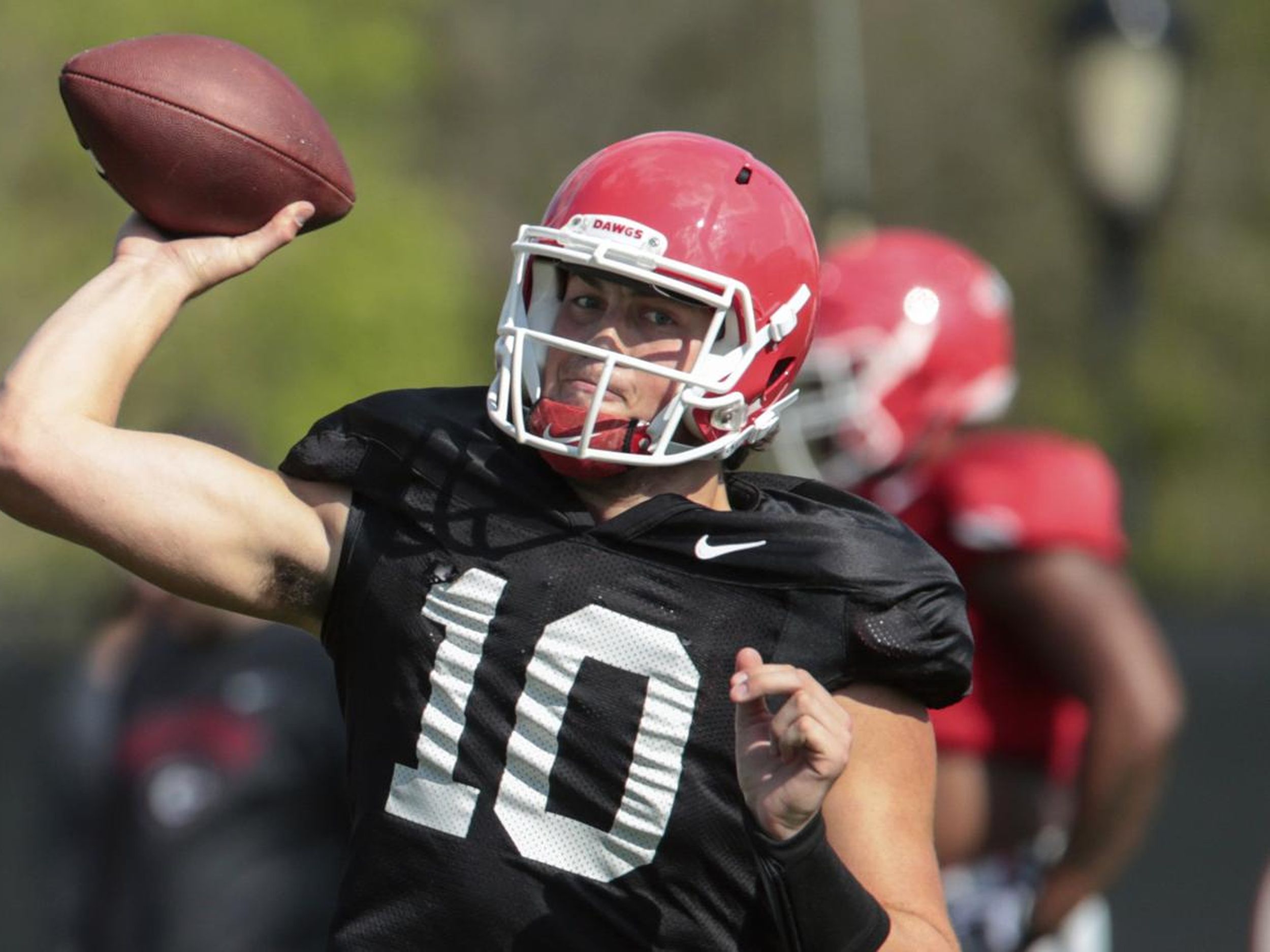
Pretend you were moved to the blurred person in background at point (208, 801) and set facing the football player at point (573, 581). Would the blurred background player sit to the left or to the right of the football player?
left

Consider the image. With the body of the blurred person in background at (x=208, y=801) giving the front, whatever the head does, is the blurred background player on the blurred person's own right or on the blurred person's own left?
on the blurred person's own left

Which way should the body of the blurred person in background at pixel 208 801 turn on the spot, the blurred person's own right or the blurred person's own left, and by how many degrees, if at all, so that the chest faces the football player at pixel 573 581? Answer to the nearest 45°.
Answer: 0° — they already face them

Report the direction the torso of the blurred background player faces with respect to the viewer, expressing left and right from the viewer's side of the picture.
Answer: facing to the left of the viewer

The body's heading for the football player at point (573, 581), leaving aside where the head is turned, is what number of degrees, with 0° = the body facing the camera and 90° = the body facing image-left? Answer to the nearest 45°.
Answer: approximately 0°

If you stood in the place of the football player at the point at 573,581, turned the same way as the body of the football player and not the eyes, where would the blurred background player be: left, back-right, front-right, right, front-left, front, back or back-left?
back-left

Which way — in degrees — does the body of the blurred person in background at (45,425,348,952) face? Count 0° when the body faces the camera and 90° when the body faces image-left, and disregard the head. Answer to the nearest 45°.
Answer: approximately 0°
